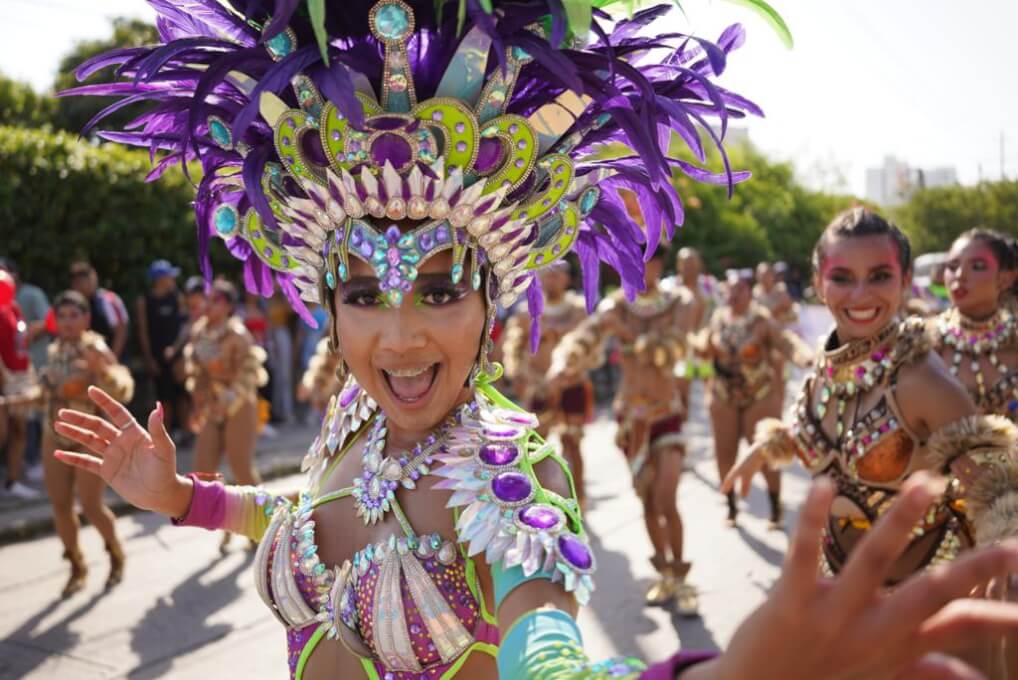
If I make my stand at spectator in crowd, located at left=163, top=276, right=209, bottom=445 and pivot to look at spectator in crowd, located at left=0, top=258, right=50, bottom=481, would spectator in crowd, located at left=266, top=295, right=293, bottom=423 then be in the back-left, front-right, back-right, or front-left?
back-right

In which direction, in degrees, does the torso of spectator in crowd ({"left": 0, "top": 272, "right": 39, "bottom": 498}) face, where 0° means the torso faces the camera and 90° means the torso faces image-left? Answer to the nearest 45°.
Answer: approximately 270°

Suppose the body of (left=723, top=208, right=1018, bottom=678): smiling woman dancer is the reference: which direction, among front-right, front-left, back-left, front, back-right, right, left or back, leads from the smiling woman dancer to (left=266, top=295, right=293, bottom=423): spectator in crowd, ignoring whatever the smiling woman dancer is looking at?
right

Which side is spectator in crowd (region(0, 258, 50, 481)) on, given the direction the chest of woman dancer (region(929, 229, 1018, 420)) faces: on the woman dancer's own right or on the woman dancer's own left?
on the woman dancer's own right

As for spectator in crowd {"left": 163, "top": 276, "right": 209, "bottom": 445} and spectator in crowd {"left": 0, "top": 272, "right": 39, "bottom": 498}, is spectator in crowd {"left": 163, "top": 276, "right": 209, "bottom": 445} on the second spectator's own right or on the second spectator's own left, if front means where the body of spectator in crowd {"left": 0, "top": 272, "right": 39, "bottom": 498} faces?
on the second spectator's own left

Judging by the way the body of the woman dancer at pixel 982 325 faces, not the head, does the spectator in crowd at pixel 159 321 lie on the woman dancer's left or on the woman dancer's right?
on the woman dancer's right

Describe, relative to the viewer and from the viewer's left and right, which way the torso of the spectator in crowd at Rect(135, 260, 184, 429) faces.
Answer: facing the viewer and to the right of the viewer

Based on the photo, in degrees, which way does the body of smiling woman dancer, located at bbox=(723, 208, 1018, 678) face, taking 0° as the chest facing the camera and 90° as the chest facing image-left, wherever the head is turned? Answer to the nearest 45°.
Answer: approximately 45°
